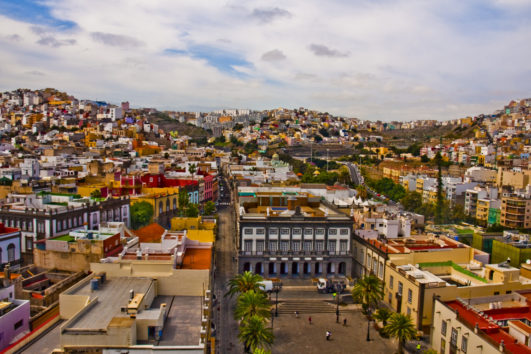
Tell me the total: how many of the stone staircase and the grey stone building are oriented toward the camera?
2

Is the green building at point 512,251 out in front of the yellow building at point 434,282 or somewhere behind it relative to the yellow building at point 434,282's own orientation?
behind

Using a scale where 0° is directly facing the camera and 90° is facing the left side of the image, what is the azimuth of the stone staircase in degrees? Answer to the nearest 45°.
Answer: approximately 0°

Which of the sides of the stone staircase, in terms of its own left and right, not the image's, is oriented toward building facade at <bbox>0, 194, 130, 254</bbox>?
right

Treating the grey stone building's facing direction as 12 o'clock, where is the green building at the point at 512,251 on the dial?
The green building is roughly at 9 o'clock from the grey stone building.

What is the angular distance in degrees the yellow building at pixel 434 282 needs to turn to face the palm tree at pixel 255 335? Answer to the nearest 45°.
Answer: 0° — it already faces it

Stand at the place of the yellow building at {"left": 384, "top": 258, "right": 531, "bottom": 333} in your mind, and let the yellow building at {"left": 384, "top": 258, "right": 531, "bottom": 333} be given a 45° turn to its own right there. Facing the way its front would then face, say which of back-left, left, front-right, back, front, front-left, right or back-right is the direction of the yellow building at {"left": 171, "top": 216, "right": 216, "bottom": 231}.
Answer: front

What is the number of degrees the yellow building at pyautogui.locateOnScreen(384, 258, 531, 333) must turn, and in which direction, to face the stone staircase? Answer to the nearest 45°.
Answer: approximately 45° to its right

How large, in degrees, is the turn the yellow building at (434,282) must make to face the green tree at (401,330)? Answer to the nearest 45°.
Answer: approximately 45° to its left

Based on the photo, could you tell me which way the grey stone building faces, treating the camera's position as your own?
facing the viewer

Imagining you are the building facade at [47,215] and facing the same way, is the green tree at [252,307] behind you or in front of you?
in front
